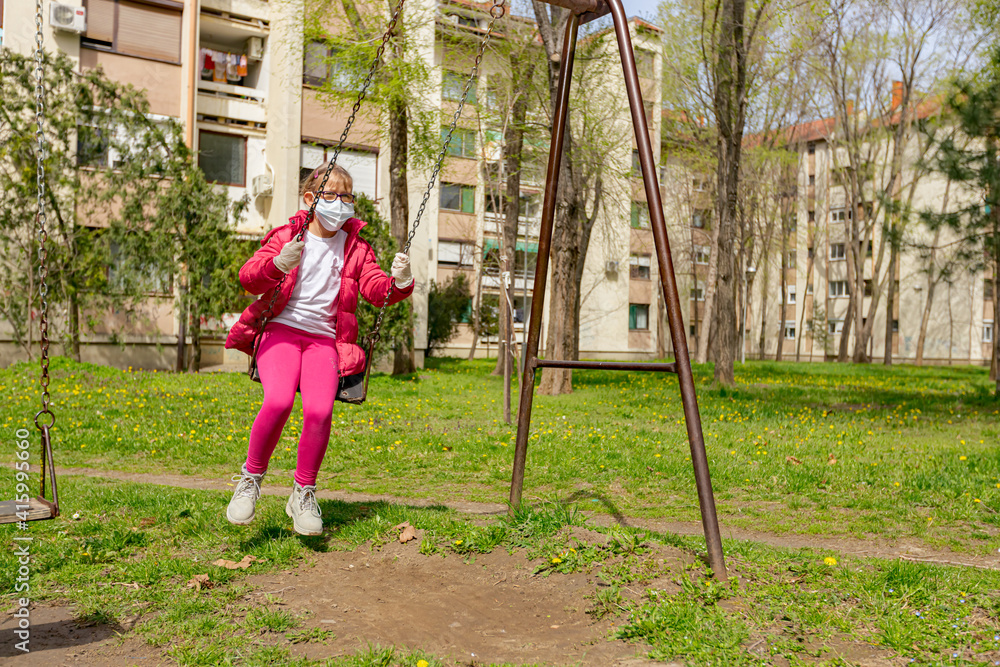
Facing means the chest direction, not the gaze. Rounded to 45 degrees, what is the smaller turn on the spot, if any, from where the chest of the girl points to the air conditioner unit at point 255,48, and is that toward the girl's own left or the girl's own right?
approximately 180°

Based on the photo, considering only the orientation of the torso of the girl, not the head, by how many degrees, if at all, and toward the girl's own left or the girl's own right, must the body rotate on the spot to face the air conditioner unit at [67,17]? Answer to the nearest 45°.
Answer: approximately 180°

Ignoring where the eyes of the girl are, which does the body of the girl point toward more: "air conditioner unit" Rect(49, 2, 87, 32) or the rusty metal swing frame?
the rusty metal swing frame

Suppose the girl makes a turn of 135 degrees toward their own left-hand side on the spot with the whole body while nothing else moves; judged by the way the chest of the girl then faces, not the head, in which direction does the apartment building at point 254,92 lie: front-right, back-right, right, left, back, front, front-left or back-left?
front-left

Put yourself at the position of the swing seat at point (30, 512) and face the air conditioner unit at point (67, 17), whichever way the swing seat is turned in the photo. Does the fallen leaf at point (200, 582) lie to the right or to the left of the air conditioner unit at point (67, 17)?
right

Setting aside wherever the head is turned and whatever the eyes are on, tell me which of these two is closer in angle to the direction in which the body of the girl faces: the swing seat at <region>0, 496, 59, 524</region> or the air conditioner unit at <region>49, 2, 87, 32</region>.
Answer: the swing seat

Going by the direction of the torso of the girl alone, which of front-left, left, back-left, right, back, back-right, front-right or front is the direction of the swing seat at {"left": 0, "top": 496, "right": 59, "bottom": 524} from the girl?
front-right

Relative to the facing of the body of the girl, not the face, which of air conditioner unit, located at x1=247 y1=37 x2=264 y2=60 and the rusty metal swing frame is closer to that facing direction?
the rusty metal swing frame

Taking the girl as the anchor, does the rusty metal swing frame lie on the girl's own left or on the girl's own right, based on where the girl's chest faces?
on the girl's own left

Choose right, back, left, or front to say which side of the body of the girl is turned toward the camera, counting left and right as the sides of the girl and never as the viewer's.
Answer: front
